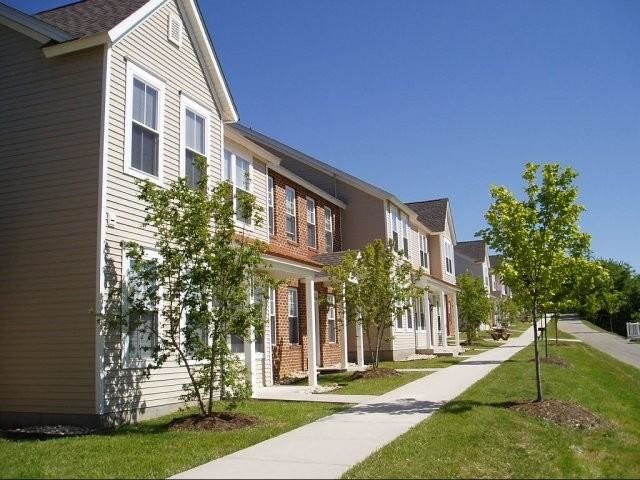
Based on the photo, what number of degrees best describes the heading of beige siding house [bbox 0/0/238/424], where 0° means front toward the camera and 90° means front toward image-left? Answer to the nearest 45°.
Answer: approximately 315°

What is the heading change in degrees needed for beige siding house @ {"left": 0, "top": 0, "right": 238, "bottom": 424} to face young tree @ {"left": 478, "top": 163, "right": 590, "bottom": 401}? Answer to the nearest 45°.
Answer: approximately 45° to its left

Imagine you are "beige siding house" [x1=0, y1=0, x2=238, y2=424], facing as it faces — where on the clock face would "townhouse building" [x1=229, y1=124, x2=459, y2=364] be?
The townhouse building is roughly at 9 o'clock from the beige siding house.

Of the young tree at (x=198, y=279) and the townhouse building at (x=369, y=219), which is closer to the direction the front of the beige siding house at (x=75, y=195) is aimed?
the young tree

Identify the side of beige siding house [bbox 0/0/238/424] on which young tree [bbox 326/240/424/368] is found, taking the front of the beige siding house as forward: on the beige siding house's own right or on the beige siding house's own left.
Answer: on the beige siding house's own left

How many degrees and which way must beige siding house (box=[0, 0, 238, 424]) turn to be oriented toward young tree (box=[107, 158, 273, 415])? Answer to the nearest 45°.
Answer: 0° — it already faces it
